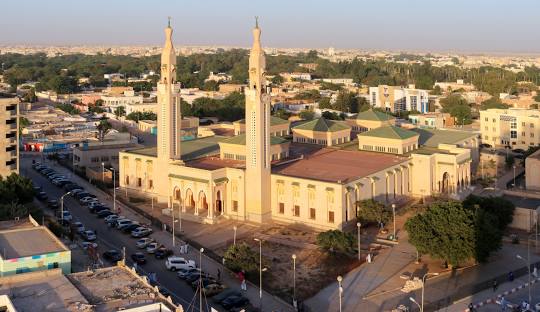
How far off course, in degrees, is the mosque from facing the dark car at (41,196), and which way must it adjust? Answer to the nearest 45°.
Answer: approximately 45° to its right

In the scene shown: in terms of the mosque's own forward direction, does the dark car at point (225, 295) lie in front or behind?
in front

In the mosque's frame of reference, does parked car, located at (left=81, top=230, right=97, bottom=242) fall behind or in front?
in front

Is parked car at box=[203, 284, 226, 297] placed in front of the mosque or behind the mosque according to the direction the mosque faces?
in front

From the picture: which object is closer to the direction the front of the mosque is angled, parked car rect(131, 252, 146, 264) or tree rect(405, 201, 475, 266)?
the parked car

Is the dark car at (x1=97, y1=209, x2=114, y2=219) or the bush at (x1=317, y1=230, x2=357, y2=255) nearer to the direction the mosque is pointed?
the dark car

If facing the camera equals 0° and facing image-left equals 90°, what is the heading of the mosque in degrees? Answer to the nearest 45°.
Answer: approximately 45°
